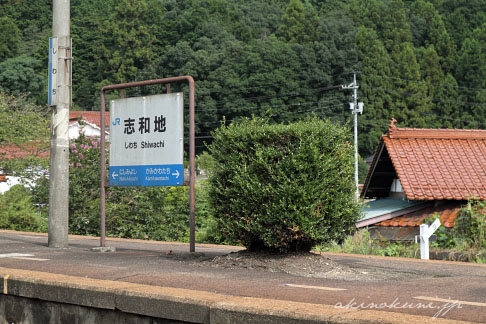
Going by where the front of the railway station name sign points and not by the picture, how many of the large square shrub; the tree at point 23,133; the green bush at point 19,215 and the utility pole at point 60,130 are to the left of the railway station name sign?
1

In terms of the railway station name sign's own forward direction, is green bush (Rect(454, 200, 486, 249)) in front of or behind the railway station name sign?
behind

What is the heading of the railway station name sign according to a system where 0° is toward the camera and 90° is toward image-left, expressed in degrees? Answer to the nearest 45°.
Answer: approximately 45°

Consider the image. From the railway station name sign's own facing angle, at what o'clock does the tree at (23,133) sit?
The tree is roughly at 4 o'clock from the railway station name sign.

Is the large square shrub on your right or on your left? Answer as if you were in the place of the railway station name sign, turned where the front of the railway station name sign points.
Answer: on your left

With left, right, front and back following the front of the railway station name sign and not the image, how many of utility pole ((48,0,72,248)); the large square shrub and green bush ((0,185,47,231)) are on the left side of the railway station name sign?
1

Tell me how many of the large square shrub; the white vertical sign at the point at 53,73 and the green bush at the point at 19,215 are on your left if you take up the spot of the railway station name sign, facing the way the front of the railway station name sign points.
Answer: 1

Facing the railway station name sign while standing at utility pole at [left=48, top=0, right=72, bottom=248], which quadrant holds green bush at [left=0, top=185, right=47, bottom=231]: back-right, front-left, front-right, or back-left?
back-left

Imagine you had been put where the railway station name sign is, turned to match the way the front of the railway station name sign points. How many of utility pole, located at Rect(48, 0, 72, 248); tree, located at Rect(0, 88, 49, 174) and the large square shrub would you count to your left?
1

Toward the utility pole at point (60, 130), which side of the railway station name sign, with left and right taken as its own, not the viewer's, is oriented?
right

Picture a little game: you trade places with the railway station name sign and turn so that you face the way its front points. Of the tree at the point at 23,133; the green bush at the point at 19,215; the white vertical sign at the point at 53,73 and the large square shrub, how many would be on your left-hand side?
1

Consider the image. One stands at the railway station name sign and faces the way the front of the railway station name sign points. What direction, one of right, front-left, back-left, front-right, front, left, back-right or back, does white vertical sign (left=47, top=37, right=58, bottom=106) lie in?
right

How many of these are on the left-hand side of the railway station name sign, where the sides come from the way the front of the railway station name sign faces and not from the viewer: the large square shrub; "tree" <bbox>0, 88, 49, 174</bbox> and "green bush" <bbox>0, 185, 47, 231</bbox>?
1
